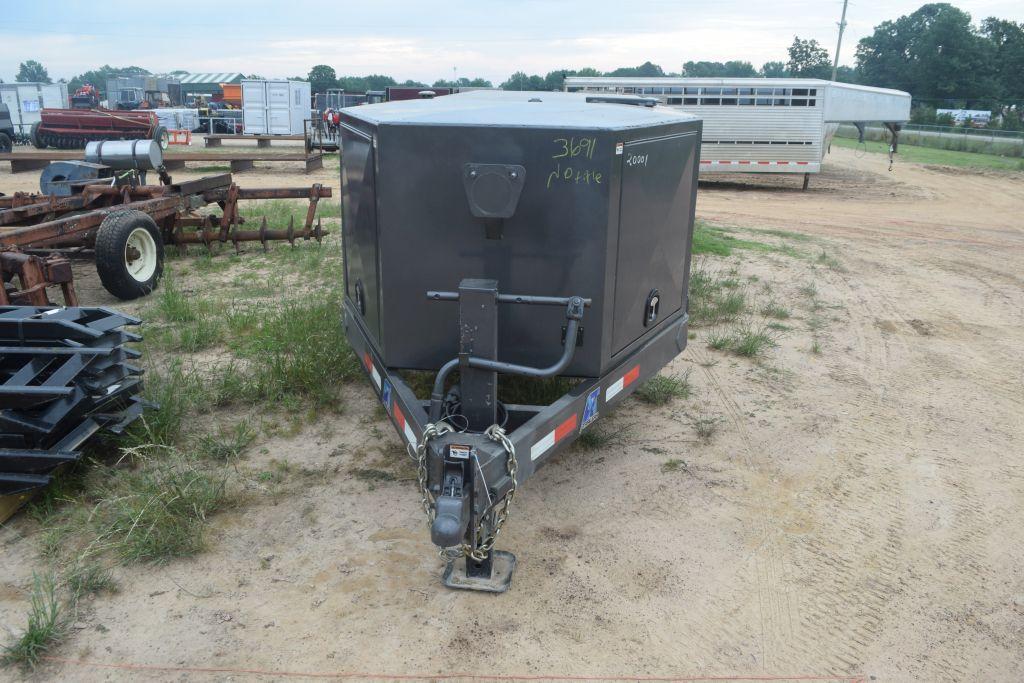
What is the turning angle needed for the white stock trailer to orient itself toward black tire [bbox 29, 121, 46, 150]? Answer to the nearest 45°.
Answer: approximately 180°

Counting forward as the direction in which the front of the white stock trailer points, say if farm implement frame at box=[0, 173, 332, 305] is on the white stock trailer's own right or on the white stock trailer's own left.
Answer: on the white stock trailer's own right

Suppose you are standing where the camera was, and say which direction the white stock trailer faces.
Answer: facing to the right of the viewer

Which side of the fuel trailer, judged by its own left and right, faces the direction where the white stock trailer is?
back

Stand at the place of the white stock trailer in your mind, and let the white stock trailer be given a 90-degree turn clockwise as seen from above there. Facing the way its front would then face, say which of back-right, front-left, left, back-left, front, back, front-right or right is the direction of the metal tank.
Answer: front-right

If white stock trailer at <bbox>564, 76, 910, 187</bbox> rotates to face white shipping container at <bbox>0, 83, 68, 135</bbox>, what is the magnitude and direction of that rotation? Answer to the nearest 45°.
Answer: approximately 180°
